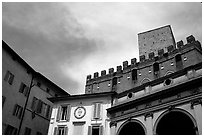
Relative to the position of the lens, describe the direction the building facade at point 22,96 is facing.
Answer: facing the viewer and to the right of the viewer

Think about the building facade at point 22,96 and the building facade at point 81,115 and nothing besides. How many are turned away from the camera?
0

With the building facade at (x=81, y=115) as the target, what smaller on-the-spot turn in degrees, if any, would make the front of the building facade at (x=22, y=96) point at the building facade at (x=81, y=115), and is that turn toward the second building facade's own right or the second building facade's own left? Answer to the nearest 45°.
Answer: approximately 90° to the second building facade's own left

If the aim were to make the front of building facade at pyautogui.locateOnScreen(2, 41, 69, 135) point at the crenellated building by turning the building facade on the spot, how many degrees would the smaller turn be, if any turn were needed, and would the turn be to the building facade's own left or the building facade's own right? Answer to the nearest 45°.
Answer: approximately 45° to the building facade's own left

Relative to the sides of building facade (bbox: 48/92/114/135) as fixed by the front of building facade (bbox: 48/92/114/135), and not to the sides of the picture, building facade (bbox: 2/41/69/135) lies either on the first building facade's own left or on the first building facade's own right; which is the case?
on the first building facade's own right

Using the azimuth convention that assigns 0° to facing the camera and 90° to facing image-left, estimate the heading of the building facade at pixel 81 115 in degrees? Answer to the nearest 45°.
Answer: approximately 0°
